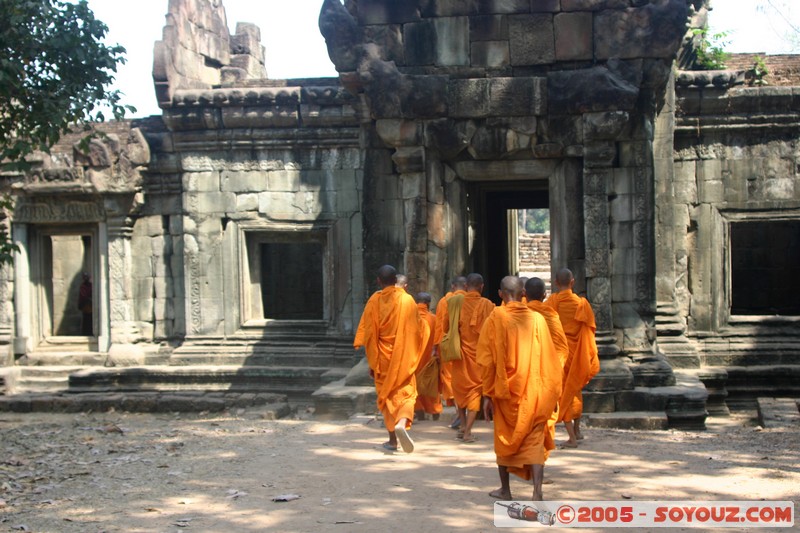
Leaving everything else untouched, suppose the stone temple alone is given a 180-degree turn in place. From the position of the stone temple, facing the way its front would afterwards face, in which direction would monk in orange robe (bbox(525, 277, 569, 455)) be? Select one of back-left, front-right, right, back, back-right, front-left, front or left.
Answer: back

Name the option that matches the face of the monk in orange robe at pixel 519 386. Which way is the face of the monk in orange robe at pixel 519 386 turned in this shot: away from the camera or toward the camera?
away from the camera

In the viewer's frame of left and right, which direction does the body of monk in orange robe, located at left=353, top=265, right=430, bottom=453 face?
facing away from the viewer

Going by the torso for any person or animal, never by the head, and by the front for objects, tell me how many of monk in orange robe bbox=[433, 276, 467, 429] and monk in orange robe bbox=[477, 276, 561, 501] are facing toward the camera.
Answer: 0

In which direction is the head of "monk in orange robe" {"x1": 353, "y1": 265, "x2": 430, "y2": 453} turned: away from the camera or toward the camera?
away from the camera

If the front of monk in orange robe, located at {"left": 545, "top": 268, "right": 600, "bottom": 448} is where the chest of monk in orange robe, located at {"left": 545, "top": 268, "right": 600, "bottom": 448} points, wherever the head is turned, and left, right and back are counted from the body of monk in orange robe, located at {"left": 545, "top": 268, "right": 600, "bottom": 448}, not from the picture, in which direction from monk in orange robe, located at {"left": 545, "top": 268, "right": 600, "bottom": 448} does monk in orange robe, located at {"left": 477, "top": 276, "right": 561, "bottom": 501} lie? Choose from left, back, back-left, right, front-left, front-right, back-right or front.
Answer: back

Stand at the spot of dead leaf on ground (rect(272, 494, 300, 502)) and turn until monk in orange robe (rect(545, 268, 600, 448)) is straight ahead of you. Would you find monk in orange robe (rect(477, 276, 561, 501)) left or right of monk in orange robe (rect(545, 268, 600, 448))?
right

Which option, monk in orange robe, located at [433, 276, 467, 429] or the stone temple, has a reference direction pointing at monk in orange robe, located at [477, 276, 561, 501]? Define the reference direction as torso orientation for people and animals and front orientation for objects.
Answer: the stone temple

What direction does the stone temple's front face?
toward the camera

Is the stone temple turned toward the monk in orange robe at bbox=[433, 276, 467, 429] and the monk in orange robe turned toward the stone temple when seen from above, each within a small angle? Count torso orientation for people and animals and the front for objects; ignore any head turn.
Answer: yes

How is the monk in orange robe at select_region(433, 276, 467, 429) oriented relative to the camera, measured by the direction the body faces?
away from the camera

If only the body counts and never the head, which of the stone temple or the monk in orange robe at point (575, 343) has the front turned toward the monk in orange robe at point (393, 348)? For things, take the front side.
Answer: the stone temple

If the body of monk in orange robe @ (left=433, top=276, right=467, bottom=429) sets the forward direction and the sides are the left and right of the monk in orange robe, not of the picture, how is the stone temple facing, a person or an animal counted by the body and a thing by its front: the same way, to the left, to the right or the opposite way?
the opposite way

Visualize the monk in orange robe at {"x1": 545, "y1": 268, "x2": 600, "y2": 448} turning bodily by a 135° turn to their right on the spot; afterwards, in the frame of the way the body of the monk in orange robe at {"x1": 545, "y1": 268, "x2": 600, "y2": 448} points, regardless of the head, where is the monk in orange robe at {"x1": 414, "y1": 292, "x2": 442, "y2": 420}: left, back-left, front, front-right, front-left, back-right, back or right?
back

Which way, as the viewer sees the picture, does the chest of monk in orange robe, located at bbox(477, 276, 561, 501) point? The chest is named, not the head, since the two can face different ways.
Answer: away from the camera

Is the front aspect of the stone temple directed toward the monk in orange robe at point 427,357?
yes

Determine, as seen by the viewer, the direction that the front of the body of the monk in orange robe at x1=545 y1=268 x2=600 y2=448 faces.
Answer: away from the camera
